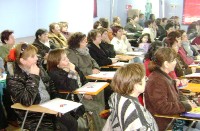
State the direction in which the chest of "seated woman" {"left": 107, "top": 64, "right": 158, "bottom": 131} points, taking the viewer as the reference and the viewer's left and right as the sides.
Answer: facing away from the viewer and to the right of the viewer

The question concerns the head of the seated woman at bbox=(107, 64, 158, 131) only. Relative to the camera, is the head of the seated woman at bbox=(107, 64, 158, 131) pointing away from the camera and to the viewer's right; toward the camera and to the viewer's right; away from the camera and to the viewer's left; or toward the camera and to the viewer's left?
away from the camera and to the viewer's right
